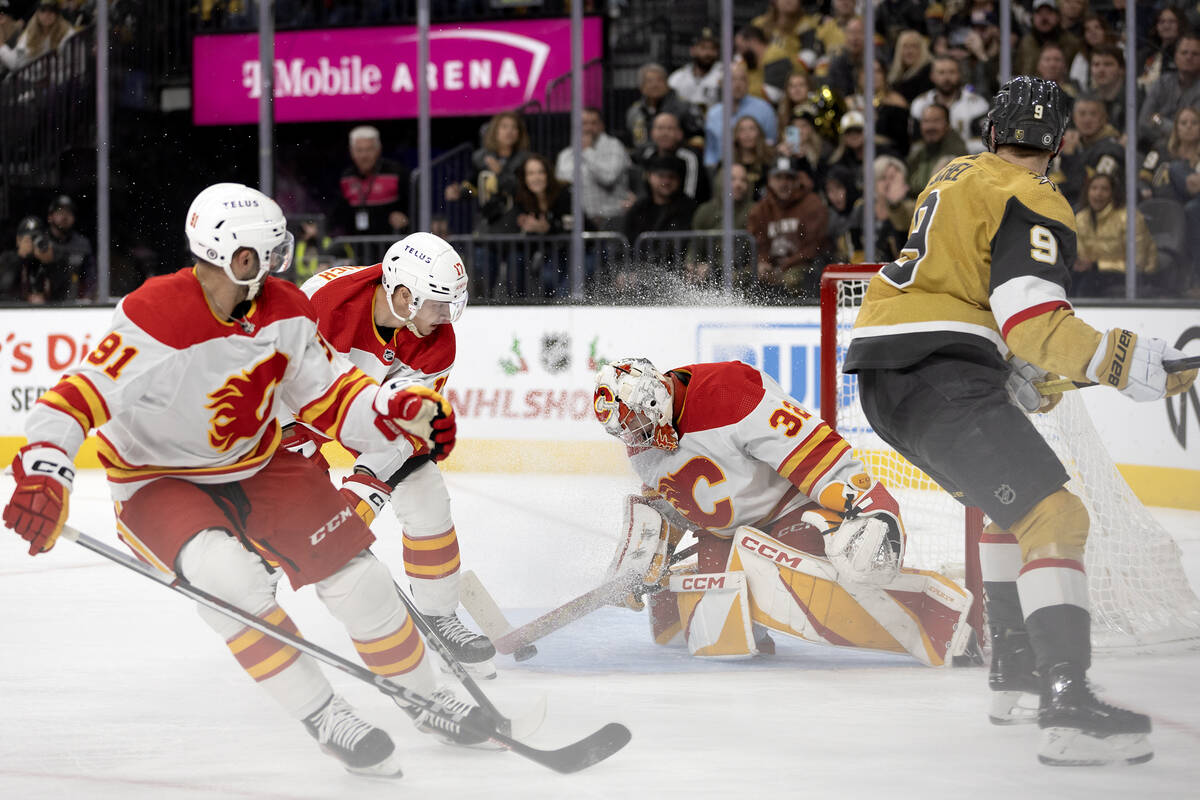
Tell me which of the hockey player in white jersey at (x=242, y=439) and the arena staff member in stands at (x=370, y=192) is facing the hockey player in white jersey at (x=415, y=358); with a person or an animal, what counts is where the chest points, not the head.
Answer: the arena staff member in stands

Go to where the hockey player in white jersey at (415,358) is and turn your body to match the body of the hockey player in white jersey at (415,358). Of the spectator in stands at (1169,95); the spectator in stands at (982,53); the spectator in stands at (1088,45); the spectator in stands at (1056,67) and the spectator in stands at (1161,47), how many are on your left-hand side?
5

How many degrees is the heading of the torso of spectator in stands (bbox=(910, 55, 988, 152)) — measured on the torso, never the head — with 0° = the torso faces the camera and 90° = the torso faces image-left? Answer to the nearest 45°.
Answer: approximately 0°

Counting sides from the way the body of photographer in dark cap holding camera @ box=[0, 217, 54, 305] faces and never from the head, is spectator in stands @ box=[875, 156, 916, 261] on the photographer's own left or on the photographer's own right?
on the photographer's own left

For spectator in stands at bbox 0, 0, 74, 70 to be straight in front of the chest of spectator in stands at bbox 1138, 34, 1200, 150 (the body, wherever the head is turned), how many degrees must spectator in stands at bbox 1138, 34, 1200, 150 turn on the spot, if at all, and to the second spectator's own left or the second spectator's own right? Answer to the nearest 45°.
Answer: approximately 90° to the second spectator's own right

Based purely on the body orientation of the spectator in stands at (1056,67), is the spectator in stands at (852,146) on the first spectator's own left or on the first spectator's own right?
on the first spectator's own right

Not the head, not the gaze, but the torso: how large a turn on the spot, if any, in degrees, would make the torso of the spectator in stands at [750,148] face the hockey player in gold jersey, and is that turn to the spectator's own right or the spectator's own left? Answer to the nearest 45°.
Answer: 0° — they already face them

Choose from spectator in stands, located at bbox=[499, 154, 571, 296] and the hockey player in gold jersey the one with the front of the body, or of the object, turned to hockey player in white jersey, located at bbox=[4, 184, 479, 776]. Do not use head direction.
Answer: the spectator in stands

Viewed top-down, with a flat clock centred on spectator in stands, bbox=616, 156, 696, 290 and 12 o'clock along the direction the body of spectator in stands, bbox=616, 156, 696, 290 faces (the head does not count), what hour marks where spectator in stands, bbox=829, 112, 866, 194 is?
spectator in stands, bbox=829, 112, 866, 194 is roughly at 9 o'clock from spectator in stands, bbox=616, 156, 696, 290.

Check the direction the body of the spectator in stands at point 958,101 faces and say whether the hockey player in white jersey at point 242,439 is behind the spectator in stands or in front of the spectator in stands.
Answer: in front

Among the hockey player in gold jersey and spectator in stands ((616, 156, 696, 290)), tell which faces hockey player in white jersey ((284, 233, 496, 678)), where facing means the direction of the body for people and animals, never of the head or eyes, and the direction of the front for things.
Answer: the spectator in stands
